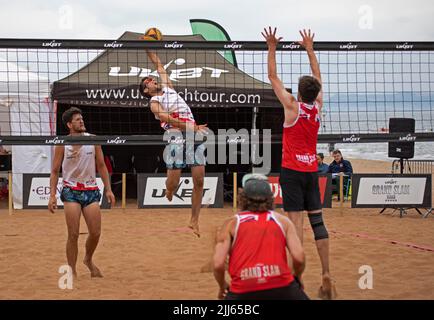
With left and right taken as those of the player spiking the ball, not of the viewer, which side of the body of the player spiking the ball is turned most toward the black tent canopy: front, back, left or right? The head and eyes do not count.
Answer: back

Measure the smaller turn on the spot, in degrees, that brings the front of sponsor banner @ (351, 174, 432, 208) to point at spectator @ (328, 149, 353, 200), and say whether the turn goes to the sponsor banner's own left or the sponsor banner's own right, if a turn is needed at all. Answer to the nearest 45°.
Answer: approximately 135° to the sponsor banner's own right

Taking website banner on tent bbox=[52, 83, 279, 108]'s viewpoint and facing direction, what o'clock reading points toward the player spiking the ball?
The player spiking the ball is roughly at 12 o'clock from the website banner on tent.

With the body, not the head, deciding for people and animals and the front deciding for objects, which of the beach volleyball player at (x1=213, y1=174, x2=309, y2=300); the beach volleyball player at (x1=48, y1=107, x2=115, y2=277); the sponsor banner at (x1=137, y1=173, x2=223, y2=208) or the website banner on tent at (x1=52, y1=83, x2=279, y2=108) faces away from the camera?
the beach volleyball player at (x1=213, y1=174, x2=309, y2=300)

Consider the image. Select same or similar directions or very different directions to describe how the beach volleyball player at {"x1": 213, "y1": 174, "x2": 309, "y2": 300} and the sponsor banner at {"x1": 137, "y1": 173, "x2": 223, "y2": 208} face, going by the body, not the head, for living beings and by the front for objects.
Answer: very different directions

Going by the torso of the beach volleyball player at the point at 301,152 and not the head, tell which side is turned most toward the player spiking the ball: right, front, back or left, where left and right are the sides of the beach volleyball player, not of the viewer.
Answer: front

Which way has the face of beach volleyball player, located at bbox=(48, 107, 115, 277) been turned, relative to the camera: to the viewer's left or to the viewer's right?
to the viewer's right

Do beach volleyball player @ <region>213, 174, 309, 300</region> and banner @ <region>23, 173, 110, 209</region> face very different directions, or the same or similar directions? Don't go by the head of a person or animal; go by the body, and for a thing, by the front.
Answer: very different directions

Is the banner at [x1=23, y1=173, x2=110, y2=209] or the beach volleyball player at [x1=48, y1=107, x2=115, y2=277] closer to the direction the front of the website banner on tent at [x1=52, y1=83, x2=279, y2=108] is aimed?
the beach volleyball player

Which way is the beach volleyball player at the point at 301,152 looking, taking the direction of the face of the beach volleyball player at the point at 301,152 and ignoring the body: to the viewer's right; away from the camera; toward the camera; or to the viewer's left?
away from the camera
